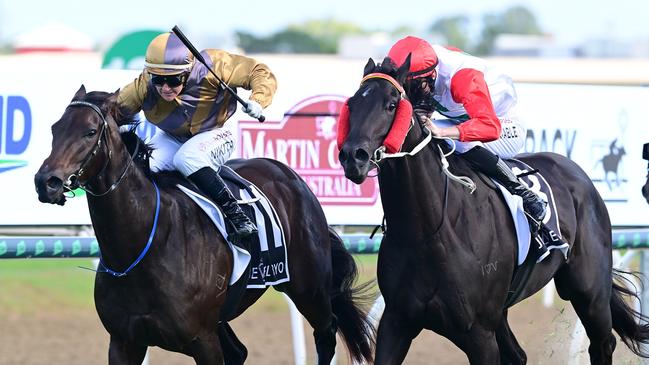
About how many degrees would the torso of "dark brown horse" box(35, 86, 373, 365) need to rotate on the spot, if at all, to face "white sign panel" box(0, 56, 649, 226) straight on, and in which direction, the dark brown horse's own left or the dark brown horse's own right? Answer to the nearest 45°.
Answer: approximately 180°

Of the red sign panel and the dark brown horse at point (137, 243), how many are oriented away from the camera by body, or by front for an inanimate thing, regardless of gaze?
0

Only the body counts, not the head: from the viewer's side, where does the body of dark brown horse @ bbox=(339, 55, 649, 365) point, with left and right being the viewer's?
facing the viewer and to the left of the viewer

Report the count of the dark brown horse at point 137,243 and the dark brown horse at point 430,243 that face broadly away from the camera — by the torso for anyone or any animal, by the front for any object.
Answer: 0

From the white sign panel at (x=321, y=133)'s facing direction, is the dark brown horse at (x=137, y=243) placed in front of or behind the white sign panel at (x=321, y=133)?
in front

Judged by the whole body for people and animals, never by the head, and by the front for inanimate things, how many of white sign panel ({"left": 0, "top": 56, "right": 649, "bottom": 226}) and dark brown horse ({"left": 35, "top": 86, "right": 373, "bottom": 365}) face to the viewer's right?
0

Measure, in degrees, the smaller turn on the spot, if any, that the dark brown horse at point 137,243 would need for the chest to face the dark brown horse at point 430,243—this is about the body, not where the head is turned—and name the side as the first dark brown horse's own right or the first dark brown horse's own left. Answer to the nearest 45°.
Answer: approximately 135° to the first dark brown horse's own left

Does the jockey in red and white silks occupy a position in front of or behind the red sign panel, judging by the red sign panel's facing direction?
in front

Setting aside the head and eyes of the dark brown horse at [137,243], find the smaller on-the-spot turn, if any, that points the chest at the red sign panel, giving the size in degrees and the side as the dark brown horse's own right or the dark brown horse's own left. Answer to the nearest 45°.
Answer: approximately 180°

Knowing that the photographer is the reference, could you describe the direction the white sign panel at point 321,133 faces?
facing the viewer
